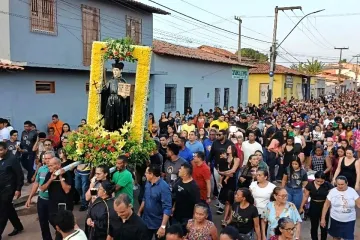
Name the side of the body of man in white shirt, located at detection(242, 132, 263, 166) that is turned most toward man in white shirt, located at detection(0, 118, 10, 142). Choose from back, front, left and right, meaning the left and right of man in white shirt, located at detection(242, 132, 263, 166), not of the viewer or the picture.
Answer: right

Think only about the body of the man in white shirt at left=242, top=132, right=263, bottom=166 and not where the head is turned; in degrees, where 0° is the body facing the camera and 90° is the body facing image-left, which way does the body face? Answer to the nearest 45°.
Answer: approximately 0°

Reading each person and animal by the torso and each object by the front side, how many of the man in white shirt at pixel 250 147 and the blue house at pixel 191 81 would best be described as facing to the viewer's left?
0

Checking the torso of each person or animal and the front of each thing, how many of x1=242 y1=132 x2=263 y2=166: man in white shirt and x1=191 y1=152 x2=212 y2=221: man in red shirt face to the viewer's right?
0

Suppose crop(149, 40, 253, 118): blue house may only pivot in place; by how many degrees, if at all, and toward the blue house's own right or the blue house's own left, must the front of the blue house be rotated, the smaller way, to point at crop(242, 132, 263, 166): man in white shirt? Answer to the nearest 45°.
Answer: approximately 45° to the blue house's own right

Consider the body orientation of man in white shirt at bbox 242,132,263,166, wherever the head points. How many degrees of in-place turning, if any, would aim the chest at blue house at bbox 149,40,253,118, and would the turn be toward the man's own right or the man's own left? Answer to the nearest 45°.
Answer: approximately 180°

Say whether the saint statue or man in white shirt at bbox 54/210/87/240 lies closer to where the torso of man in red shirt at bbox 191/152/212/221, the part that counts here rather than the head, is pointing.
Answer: the man in white shirt

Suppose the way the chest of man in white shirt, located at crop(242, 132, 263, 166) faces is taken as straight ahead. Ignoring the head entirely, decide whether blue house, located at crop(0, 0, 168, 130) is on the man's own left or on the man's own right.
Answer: on the man's own right

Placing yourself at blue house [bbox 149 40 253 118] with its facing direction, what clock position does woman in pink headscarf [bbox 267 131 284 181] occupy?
The woman in pink headscarf is roughly at 1 o'clock from the blue house.

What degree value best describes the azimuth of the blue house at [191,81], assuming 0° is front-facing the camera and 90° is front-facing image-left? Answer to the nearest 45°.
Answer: approximately 315°

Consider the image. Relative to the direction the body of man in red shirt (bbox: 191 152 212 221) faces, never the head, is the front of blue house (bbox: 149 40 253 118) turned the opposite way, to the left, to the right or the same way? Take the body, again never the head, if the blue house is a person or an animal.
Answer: to the left

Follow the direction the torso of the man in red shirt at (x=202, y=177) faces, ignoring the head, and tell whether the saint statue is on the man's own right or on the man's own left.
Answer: on the man's own right
